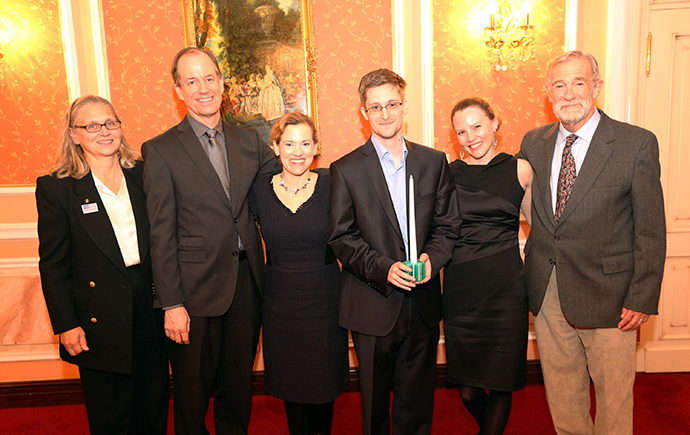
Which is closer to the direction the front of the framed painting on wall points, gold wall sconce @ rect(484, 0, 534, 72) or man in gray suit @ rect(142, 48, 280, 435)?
the man in gray suit

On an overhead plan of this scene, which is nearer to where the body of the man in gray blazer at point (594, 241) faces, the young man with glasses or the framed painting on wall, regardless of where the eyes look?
the young man with glasses

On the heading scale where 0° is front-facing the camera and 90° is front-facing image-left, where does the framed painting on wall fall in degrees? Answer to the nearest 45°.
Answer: approximately 0°

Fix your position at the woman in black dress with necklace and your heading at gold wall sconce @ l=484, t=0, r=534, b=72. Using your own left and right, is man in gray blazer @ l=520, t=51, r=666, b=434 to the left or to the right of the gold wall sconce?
right

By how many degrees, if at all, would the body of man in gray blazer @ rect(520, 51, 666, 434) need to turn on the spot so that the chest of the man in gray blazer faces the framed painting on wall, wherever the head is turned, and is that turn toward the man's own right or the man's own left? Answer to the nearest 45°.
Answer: approximately 45° to the man's own right

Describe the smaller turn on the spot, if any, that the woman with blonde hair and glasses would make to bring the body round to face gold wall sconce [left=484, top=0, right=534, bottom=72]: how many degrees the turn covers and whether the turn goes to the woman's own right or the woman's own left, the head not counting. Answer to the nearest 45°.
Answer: approximately 45° to the woman's own left

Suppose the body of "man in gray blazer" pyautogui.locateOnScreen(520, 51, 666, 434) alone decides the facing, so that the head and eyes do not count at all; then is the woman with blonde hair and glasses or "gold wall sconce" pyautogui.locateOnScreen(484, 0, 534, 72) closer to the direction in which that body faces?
the woman with blonde hair and glasses

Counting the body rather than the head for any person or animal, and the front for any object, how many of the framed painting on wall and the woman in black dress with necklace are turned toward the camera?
2

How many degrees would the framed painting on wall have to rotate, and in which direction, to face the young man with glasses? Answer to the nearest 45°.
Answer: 0° — it already faces them
